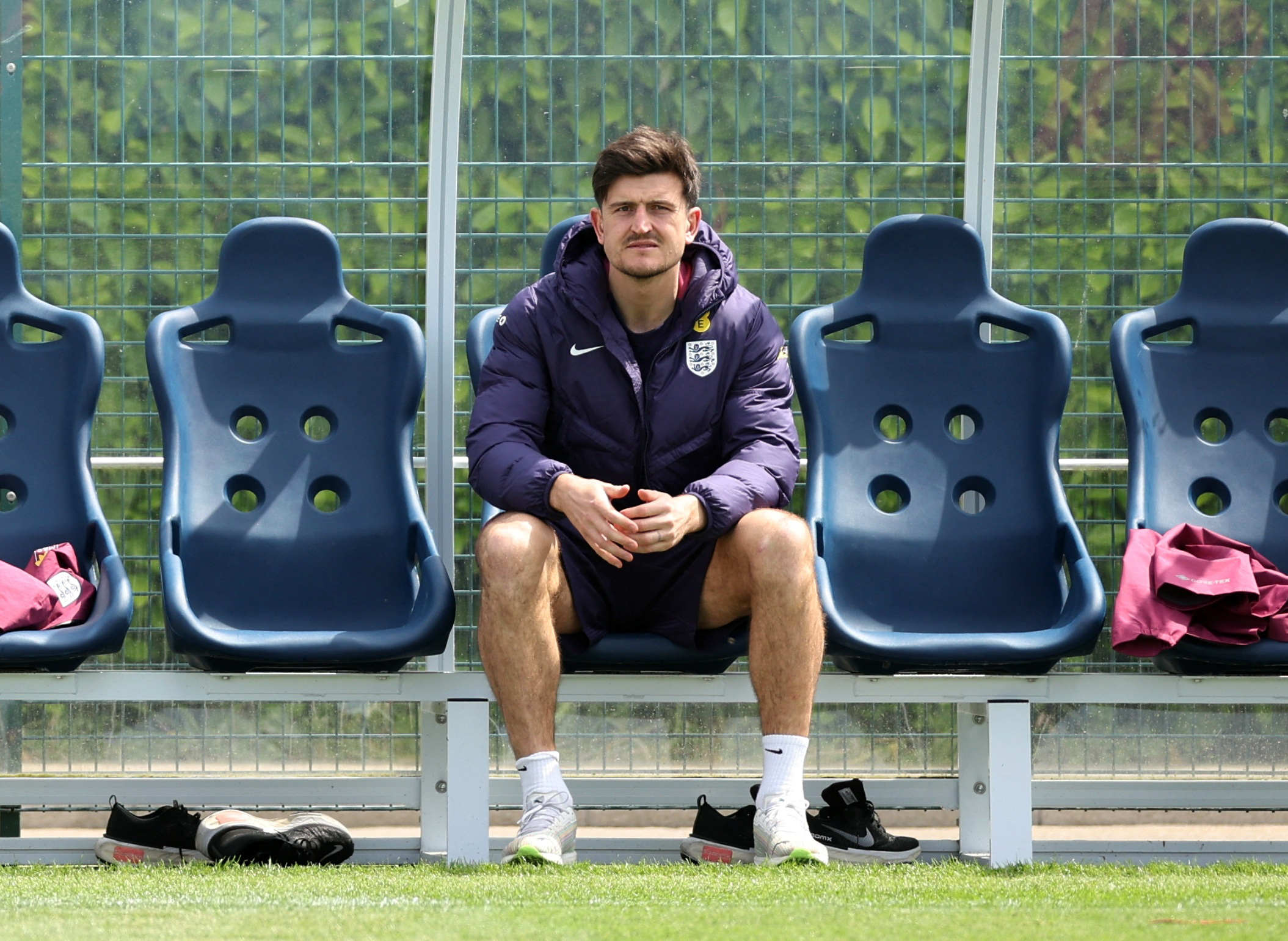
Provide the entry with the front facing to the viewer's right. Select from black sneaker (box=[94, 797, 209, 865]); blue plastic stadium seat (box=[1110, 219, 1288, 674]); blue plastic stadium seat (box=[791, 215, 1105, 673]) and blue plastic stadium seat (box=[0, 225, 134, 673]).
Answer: the black sneaker

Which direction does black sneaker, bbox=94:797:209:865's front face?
to the viewer's right

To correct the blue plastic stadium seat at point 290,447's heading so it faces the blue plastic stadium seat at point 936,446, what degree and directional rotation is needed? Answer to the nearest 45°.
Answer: approximately 90° to its left

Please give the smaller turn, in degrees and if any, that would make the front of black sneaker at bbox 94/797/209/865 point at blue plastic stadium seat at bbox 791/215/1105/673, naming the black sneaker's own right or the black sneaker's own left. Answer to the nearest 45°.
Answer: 0° — it already faces it

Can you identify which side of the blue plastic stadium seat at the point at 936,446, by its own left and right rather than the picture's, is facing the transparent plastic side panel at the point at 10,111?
right
